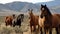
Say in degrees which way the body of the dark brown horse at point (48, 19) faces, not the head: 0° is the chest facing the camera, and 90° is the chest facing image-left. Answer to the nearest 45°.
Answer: approximately 45°
